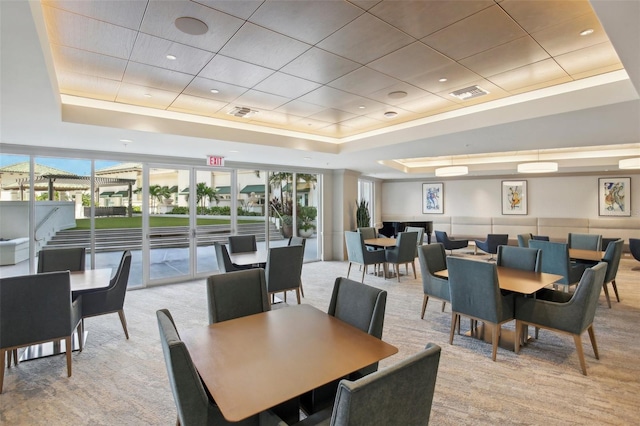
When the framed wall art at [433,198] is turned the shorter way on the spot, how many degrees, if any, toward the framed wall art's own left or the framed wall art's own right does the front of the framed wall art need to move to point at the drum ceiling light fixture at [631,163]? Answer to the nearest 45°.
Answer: approximately 45° to the framed wall art's own left

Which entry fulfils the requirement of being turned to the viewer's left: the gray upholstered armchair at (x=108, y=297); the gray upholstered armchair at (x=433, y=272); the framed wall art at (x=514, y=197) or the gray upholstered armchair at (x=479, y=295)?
the gray upholstered armchair at (x=108, y=297)

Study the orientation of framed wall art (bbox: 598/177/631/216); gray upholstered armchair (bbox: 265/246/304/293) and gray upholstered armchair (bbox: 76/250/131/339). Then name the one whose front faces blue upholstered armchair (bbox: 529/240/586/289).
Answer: the framed wall art

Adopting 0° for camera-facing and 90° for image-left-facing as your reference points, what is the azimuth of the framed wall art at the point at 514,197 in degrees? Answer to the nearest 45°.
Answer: approximately 0°

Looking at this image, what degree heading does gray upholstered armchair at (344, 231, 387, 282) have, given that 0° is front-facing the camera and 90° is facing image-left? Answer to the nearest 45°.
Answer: approximately 225°

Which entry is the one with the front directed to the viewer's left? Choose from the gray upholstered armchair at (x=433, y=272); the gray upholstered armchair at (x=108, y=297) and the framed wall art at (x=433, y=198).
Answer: the gray upholstered armchair at (x=108, y=297)

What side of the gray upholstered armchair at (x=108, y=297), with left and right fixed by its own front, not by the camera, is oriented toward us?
left

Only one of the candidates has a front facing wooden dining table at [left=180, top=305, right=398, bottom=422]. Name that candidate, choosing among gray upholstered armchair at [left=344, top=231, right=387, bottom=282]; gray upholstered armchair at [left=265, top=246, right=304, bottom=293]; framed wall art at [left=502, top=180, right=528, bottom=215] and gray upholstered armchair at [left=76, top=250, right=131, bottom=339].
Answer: the framed wall art

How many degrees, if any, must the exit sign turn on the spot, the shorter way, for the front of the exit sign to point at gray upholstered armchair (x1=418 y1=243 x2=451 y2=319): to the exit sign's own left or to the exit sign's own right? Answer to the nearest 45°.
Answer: approximately 45° to the exit sign's own left

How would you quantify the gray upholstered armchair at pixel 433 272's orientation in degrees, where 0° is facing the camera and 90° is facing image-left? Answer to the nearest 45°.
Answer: approximately 315°

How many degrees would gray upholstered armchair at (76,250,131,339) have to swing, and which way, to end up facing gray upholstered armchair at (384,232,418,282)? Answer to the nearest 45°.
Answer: approximately 180°
